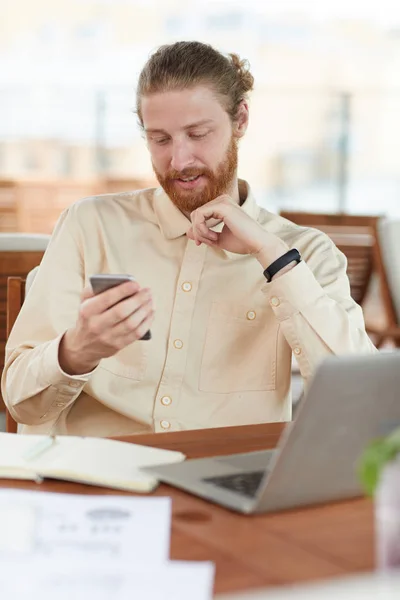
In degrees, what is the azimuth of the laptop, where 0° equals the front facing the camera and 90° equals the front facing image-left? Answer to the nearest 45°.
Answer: approximately 135°

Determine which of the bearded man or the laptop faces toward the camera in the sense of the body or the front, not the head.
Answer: the bearded man

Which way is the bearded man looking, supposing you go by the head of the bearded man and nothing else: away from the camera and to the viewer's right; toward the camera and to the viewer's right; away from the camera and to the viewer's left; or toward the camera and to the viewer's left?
toward the camera and to the viewer's left

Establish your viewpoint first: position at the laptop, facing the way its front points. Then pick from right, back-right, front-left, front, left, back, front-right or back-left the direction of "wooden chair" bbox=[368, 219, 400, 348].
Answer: front-right

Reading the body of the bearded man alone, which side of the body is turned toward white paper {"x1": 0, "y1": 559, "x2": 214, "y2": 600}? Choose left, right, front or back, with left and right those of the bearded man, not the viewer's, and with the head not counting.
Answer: front

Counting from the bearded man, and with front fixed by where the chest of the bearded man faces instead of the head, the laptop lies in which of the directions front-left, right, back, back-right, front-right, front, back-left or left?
front

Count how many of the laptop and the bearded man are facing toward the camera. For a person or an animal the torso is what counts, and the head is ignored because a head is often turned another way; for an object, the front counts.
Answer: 1

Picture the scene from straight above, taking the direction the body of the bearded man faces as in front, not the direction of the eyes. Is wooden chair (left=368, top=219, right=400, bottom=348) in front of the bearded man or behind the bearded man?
behind

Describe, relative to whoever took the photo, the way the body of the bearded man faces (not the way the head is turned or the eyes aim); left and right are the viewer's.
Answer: facing the viewer

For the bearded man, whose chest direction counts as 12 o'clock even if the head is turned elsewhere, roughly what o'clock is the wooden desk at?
The wooden desk is roughly at 12 o'clock from the bearded man.
